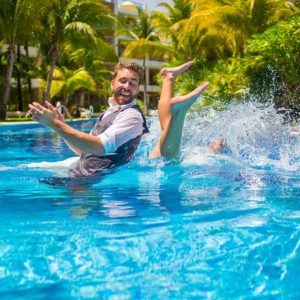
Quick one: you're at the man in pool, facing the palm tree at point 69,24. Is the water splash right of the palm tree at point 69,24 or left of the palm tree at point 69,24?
right

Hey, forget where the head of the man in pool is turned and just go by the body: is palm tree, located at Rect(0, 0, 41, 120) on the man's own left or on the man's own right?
on the man's own right
